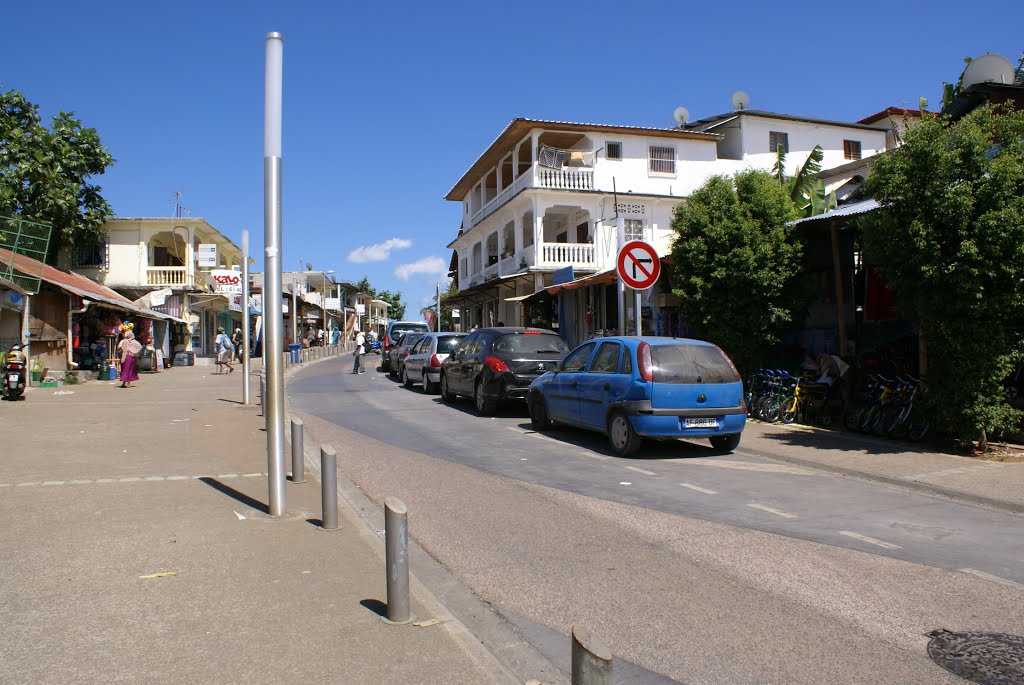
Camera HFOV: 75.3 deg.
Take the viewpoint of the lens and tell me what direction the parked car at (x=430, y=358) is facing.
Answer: facing away from the viewer and to the left of the viewer

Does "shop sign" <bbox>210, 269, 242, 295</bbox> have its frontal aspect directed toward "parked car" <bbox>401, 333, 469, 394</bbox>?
no

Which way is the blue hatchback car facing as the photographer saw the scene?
facing away from the viewer and to the left of the viewer

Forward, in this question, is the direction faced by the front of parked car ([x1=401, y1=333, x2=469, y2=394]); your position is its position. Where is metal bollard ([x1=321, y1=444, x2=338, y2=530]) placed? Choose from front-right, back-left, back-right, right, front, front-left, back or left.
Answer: back-left

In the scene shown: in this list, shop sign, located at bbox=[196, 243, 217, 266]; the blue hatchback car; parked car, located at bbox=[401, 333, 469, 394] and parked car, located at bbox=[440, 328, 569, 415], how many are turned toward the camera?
1

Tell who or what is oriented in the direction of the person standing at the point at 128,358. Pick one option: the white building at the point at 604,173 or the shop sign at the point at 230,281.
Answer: the white building

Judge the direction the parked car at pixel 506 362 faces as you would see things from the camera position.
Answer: facing away from the viewer and to the left of the viewer

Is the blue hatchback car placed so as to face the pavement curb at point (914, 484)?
no

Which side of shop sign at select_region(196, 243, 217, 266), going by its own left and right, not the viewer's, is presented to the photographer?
front

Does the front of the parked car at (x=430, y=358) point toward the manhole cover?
no

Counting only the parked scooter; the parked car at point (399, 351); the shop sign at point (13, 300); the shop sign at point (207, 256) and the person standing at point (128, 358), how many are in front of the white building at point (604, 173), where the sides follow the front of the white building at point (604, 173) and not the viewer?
5

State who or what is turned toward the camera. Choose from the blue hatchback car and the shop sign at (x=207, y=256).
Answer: the shop sign

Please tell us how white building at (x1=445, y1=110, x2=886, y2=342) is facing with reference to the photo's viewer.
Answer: facing the viewer and to the left of the viewer

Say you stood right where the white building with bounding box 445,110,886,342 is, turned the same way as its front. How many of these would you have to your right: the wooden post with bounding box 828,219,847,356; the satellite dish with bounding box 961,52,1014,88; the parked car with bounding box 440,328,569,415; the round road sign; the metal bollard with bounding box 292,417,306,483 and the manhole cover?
0

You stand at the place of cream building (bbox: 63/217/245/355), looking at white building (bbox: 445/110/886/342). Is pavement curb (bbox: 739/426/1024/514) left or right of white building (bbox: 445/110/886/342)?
right
